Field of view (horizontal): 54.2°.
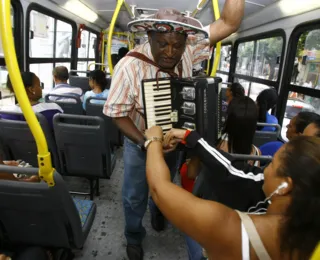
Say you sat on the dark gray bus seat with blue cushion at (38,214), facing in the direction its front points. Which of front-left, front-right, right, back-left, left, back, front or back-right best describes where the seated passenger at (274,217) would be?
right

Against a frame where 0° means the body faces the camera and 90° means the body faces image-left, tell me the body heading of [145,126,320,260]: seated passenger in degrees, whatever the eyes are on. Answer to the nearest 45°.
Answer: approximately 135°

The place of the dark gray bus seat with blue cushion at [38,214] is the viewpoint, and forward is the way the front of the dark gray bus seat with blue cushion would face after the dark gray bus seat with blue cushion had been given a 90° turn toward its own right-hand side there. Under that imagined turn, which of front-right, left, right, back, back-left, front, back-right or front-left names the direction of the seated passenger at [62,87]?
back-left

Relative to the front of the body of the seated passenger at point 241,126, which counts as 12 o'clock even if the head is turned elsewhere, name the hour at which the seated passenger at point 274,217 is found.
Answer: the seated passenger at point 274,217 is roughly at 6 o'clock from the seated passenger at point 241,126.

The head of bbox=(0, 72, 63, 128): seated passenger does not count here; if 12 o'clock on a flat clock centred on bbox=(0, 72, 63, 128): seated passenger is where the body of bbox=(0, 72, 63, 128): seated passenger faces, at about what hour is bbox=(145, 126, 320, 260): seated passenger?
bbox=(145, 126, 320, 260): seated passenger is roughly at 4 o'clock from bbox=(0, 72, 63, 128): seated passenger.

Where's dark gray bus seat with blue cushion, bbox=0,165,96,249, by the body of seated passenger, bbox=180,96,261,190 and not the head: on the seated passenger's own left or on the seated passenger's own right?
on the seated passenger's own left

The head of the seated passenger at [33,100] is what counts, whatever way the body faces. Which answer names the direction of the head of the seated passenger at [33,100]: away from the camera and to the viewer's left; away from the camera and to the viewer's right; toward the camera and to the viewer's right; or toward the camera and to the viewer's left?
away from the camera and to the viewer's right

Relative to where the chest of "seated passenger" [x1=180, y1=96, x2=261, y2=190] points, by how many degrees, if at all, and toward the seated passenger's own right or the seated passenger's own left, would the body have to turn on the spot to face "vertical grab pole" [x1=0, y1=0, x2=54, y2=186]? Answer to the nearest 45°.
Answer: approximately 135° to the seated passenger's own left

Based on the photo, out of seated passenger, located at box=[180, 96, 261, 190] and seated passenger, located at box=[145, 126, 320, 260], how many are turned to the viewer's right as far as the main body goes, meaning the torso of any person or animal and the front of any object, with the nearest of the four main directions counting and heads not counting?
0

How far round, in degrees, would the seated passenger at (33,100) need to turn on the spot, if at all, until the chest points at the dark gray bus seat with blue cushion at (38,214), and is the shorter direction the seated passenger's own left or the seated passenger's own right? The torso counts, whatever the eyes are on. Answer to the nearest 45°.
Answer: approximately 135° to the seated passenger's own right

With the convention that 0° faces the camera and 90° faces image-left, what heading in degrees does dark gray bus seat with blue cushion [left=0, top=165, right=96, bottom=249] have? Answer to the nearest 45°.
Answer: approximately 225°

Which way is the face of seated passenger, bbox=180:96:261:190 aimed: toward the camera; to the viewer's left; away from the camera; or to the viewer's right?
away from the camera

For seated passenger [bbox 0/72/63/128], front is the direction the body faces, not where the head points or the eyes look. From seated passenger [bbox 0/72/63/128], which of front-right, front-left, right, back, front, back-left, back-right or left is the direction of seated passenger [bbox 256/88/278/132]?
front-right

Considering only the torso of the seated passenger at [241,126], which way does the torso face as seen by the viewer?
away from the camera
